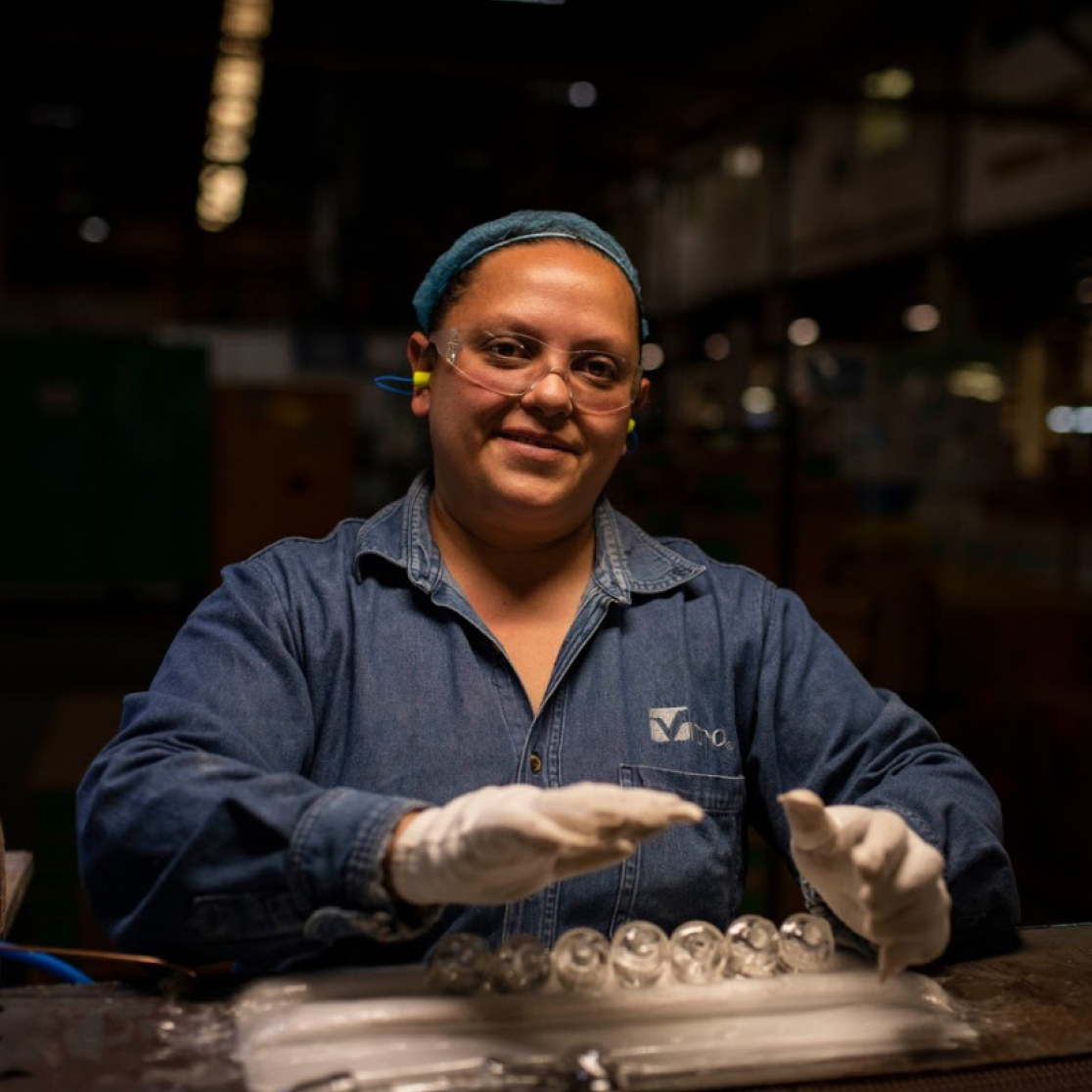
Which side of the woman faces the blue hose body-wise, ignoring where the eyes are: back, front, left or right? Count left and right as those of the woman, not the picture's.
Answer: right

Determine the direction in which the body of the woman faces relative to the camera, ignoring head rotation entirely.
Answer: toward the camera

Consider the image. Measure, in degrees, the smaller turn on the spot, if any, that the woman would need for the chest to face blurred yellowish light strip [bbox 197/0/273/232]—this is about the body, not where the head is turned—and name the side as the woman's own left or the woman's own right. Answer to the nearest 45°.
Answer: approximately 180°

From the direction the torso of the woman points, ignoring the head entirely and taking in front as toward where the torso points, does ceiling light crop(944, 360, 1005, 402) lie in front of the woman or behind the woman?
behind

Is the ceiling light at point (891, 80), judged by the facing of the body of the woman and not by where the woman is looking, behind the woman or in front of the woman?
behind
